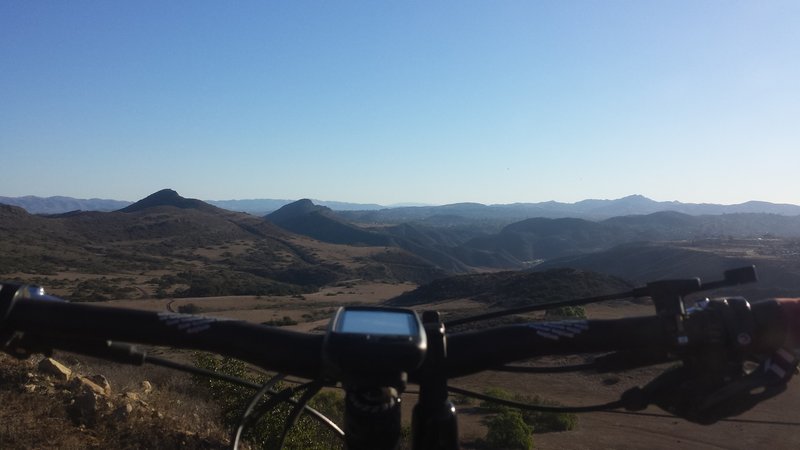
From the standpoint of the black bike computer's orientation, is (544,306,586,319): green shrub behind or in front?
behind

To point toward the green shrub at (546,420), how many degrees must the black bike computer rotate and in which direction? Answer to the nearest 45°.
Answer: approximately 180°

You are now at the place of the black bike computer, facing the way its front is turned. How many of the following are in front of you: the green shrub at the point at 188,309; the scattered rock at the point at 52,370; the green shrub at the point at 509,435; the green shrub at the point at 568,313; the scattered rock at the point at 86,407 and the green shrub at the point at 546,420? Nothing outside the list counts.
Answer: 0

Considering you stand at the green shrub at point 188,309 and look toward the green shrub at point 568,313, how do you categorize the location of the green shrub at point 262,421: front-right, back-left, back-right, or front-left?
front-right

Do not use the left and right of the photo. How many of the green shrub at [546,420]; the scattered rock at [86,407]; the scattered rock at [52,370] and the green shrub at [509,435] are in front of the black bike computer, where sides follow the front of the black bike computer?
0

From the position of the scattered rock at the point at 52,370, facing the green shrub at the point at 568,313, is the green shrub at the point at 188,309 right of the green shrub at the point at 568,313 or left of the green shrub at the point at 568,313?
left

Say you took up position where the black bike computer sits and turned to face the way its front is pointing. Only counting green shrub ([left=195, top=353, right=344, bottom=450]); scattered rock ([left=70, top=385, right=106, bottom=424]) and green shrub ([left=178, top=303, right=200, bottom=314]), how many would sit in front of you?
0

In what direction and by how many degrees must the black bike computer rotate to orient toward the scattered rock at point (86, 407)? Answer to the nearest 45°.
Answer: approximately 135° to its right

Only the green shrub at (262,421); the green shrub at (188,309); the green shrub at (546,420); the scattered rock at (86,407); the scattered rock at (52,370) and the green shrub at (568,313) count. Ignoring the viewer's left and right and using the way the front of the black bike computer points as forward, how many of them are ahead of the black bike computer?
0

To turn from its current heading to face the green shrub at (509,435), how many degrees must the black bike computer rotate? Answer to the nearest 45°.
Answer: approximately 180°

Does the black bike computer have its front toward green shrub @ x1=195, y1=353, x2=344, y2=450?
no

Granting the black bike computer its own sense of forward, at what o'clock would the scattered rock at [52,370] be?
The scattered rock is roughly at 5 o'clock from the black bike computer.

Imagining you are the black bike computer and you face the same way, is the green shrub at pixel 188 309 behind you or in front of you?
behind

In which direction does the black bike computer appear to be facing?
toward the camera
